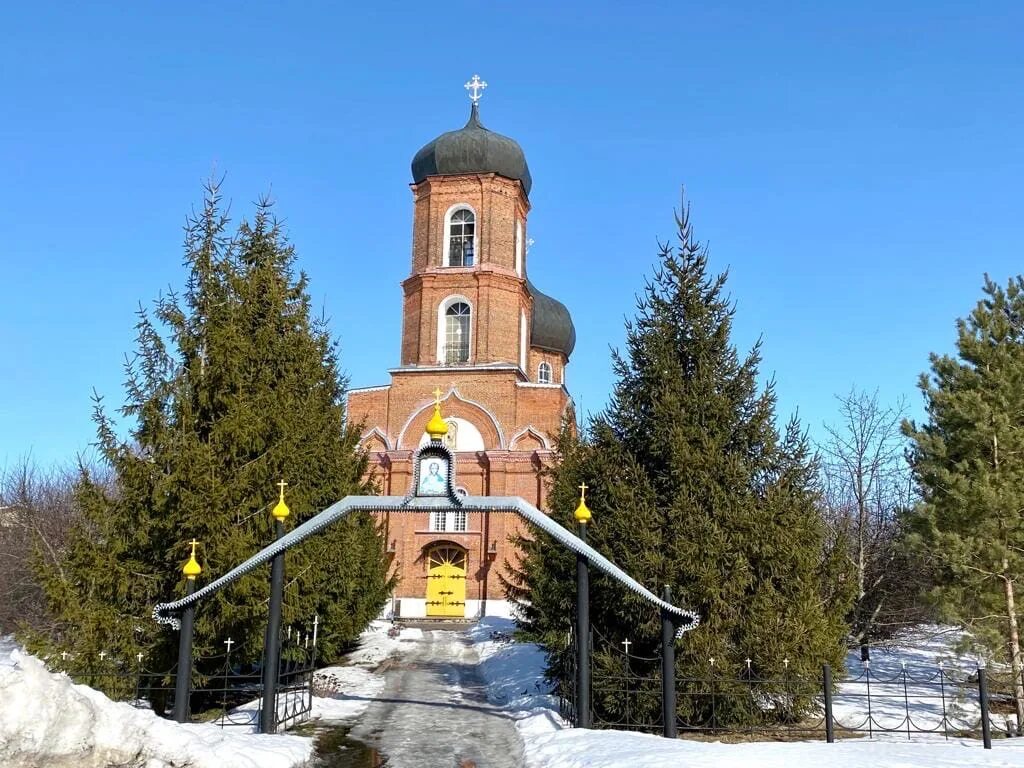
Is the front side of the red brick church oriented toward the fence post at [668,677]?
yes

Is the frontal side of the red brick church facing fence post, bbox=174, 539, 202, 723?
yes

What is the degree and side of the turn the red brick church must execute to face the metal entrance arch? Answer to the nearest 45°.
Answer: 0° — it already faces it

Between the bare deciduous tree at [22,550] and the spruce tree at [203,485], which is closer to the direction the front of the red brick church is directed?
the spruce tree

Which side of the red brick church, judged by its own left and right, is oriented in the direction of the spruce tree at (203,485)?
front

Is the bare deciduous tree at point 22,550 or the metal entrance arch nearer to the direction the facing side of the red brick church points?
the metal entrance arch

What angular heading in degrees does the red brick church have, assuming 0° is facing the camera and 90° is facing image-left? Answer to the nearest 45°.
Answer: approximately 0°

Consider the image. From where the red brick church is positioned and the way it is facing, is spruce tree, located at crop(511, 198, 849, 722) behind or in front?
in front

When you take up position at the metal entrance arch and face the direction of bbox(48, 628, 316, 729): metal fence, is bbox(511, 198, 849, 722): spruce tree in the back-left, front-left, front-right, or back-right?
back-right

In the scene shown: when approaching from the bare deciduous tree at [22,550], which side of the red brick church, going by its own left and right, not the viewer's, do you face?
right

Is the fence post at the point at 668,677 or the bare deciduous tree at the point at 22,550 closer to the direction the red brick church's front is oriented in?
the fence post

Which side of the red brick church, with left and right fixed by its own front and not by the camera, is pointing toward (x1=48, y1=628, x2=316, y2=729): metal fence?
front
